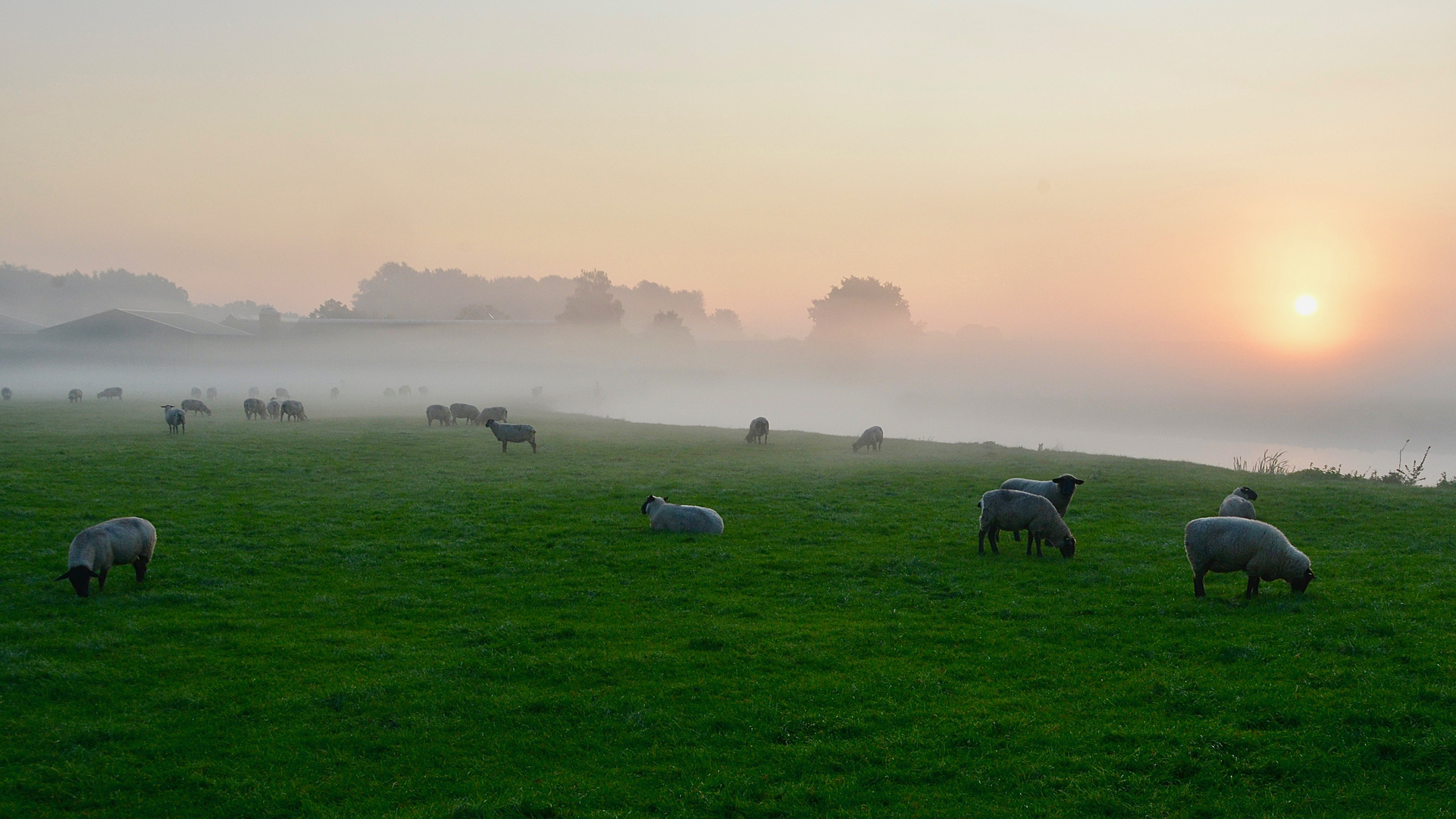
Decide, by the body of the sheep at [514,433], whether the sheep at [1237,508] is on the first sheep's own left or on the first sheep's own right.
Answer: on the first sheep's own left

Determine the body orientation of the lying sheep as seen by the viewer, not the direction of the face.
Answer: to the viewer's left

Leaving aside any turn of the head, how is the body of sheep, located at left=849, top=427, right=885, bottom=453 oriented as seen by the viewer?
to the viewer's left

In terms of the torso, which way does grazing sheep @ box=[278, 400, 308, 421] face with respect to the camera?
to the viewer's right

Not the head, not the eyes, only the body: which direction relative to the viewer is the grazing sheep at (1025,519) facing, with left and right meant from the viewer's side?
facing to the right of the viewer

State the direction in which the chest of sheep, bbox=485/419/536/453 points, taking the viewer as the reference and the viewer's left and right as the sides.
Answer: facing to the left of the viewer

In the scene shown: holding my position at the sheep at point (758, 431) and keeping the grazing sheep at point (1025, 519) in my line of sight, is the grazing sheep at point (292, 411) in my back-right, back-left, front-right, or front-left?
back-right

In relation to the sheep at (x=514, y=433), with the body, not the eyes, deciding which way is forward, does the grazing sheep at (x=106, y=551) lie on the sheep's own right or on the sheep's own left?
on the sheep's own left

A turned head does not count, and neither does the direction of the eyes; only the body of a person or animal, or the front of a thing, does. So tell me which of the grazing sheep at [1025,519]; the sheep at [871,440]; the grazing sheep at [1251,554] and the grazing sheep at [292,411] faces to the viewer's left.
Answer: the sheep

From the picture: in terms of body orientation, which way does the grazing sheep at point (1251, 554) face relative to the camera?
to the viewer's right
